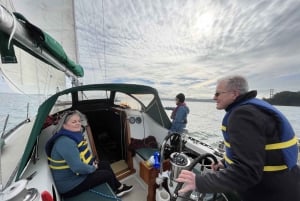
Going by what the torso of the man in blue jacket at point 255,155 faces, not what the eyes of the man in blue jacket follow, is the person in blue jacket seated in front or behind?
in front

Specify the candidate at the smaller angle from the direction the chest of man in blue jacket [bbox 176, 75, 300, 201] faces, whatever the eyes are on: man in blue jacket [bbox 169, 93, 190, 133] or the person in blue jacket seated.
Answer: the person in blue jacket seated

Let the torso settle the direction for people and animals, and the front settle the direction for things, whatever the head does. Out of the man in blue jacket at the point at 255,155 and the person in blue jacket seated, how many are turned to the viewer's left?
1

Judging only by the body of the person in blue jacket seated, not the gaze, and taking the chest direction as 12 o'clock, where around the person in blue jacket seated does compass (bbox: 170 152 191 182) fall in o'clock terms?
The compass is roughly at 1 o'clock from the person in blue jacket seated.

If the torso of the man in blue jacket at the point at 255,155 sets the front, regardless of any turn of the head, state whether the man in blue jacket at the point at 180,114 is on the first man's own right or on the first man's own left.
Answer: on the first man's own right

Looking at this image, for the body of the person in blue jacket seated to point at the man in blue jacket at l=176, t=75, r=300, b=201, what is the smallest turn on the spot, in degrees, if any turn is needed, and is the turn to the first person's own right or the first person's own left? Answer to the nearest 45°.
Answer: approximately 45° to the first person's own right

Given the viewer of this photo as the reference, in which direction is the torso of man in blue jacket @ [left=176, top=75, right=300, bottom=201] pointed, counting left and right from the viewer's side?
facing to the left of the viewer

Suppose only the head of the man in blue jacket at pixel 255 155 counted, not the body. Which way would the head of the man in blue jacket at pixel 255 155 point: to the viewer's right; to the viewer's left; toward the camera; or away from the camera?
to the viewer's left

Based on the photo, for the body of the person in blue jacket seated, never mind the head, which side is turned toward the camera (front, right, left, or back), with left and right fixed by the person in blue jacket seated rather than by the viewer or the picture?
right
